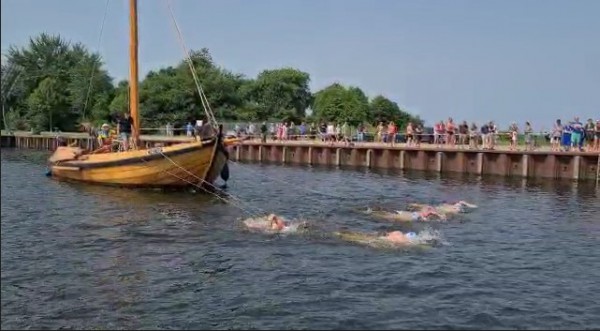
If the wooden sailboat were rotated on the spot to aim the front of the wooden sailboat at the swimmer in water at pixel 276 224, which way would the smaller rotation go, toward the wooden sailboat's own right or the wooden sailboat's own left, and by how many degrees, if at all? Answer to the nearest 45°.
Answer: approximately 45° to the wooden sailboat's own right

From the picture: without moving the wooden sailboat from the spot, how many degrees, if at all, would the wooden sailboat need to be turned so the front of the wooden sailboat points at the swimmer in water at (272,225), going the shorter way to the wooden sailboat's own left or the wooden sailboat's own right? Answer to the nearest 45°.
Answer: approximately 45° to the wooden sailboat's own right

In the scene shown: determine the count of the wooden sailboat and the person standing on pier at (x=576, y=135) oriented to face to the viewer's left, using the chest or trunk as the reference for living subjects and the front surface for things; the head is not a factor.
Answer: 0

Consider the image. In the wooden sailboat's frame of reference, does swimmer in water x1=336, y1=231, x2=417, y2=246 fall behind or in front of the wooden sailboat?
in front

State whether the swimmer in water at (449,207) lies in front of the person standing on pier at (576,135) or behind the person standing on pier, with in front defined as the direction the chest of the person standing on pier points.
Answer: in front

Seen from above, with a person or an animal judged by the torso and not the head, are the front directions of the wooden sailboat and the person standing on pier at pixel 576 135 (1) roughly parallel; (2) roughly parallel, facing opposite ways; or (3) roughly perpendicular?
roughly perpendicular

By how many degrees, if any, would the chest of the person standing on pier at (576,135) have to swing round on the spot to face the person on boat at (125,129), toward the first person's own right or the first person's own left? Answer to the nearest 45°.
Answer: approximately 45° to the first person's own right

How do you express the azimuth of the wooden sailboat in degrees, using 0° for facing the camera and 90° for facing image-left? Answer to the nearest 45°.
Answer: approximately 315°
